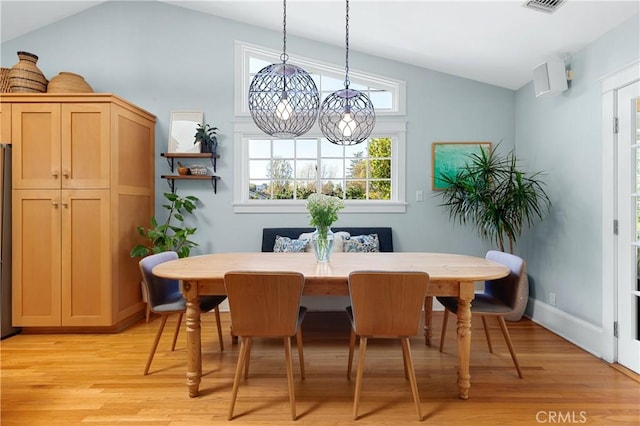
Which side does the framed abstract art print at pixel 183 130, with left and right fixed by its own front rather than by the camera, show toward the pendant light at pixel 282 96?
front

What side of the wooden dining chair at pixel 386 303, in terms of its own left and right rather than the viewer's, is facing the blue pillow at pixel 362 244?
front

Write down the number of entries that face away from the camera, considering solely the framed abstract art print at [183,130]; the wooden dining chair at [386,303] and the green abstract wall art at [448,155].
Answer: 1

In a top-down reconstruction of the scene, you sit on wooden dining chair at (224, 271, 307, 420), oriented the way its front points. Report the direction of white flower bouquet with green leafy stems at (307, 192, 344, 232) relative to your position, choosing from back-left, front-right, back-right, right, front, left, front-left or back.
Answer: front-right

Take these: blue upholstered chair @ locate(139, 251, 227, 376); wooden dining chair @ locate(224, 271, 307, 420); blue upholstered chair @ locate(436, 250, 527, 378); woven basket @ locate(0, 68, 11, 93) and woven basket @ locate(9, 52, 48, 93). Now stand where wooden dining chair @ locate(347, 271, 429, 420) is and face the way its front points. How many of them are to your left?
4

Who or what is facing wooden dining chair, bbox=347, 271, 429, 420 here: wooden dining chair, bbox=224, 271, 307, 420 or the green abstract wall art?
the green abstract wall art

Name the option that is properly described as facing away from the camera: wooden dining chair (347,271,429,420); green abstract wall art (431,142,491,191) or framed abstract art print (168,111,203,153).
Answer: the wooden dining chair

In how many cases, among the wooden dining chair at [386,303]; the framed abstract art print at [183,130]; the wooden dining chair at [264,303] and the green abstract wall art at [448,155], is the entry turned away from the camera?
2

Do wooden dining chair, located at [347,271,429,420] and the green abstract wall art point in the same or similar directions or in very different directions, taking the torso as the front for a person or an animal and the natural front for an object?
very different directions

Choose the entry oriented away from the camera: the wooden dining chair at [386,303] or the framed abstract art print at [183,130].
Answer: the wooden dining chair

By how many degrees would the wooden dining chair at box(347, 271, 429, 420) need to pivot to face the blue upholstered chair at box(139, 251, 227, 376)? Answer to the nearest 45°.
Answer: approximately 90° to its left

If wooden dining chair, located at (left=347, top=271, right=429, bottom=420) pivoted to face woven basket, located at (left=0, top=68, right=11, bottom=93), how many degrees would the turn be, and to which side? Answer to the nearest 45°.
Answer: approximately 90° to its left

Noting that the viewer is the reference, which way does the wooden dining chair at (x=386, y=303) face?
facing away from the viewer

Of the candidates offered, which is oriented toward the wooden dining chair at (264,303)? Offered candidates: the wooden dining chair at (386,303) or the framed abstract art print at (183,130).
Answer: the framed abstract art print

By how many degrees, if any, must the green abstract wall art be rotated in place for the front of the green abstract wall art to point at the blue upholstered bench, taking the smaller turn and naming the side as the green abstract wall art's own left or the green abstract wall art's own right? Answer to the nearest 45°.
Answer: approximately 45° to the green abstract wall art's own right

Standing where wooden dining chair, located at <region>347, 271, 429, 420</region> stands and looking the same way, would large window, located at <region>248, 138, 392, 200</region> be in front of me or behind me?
in front

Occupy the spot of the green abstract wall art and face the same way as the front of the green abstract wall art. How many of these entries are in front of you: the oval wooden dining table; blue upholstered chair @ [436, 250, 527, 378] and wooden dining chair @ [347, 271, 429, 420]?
3
